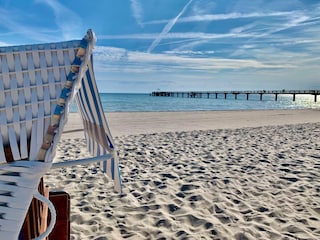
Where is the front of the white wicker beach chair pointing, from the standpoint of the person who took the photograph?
facing away from the viewer and to the right of the viewer
